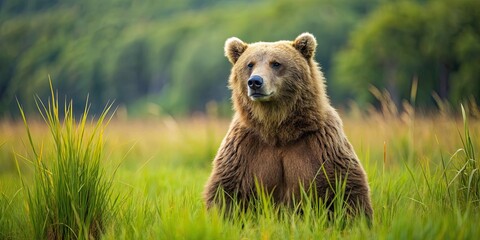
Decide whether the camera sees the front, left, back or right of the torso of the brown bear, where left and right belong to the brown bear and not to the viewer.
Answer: front

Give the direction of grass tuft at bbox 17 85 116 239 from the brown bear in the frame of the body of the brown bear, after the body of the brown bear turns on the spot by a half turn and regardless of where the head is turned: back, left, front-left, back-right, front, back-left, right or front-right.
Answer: back-left
